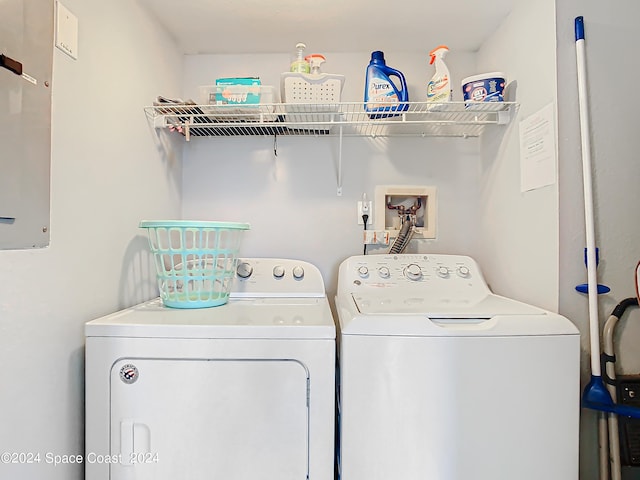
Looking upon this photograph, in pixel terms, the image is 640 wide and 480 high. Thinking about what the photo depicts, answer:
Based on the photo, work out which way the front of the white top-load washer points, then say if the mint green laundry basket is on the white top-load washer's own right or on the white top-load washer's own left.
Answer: on the white top-load washer's own right

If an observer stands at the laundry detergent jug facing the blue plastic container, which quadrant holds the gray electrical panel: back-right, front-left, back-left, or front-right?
back-right

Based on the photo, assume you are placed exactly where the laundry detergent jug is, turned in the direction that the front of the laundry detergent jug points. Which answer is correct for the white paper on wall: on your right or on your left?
on your left

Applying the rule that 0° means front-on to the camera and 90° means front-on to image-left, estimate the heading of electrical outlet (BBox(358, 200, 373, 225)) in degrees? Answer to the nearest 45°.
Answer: approximately 0°
